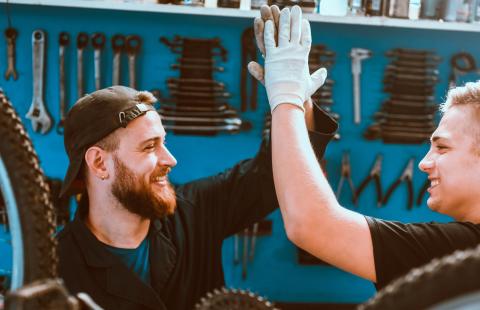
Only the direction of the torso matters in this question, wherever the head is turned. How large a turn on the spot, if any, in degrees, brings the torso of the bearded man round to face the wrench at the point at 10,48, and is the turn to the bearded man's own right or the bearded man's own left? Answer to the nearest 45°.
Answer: approximately 180°

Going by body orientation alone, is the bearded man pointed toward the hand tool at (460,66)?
no

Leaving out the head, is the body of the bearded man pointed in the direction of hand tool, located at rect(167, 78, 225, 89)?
no

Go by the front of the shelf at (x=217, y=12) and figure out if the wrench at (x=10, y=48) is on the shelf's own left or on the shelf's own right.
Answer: on the shelf's own right

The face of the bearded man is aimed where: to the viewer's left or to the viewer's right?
to the viewer's right

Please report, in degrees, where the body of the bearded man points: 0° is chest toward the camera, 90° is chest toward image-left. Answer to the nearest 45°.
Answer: approximately 315°

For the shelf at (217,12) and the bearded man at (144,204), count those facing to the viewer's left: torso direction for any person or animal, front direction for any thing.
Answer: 0

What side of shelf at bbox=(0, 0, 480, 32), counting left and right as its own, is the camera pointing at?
front

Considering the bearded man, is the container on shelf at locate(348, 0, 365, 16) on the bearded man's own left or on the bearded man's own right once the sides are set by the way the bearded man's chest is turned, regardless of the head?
on the bearded man's own left
